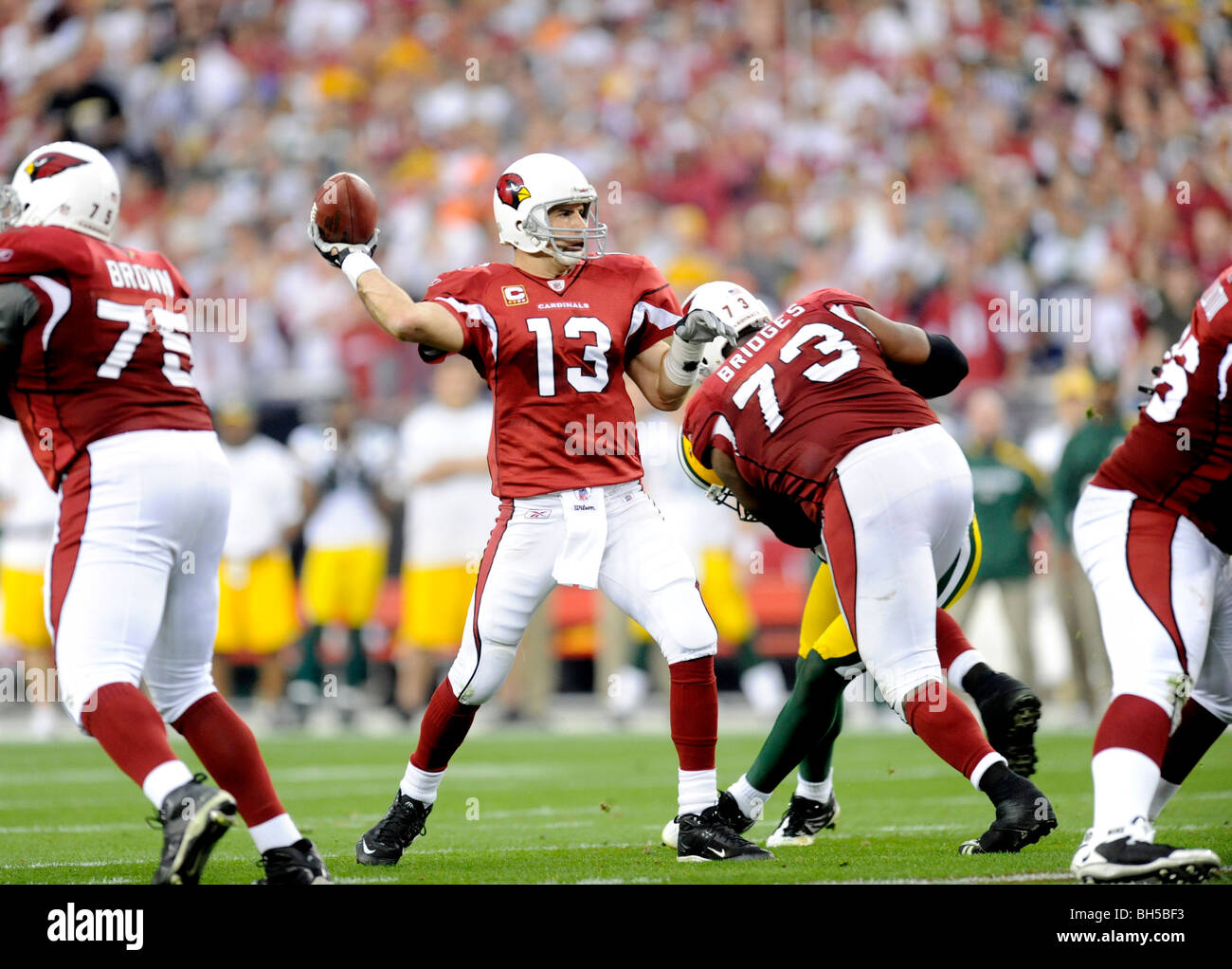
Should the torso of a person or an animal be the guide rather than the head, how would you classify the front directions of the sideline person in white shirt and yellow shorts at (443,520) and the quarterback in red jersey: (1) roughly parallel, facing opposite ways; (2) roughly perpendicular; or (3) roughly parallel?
roughly parallel

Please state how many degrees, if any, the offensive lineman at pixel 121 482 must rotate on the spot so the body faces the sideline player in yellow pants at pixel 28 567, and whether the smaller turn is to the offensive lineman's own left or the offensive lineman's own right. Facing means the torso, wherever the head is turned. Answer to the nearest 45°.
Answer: approximately 45° to the offensive lineman's own right

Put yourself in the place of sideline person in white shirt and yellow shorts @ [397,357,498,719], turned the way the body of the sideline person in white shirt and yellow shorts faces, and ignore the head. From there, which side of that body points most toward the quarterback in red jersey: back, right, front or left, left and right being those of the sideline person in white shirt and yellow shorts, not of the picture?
front

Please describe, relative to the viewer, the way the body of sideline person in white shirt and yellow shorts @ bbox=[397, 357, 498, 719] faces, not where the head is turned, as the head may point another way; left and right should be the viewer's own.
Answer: facing the viewer

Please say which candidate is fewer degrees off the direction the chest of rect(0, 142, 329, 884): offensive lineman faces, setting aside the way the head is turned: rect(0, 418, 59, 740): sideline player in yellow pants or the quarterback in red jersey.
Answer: the sideline player in yellow pants

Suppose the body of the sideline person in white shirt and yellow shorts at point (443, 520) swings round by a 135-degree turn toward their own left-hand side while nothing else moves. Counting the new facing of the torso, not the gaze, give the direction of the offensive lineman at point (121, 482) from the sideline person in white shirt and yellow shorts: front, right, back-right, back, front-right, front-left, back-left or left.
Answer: back-right

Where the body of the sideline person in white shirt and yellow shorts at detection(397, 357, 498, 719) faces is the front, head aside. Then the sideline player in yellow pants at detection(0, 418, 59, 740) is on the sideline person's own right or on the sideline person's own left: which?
on the sideline person's own right

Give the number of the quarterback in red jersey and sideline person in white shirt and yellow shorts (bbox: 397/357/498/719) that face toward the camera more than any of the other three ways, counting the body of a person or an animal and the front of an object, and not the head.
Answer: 2

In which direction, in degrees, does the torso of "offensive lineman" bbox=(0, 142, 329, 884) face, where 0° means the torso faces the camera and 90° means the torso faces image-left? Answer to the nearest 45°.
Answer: approximately 135°

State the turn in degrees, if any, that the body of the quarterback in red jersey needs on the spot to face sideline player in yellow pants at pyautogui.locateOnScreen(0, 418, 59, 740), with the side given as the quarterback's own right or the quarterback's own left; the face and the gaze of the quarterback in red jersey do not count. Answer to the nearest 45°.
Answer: approximately 135° to the quarterback's own right

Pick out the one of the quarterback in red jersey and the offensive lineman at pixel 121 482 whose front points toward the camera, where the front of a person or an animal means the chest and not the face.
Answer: the quarterback in red jersey

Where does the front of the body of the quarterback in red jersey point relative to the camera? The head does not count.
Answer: toward the camera

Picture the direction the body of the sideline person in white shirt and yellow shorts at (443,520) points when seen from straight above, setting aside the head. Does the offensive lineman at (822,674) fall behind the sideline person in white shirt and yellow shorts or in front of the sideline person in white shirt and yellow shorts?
in front

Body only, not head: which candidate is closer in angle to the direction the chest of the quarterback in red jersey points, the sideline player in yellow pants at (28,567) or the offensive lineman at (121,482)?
the offensive lineman
